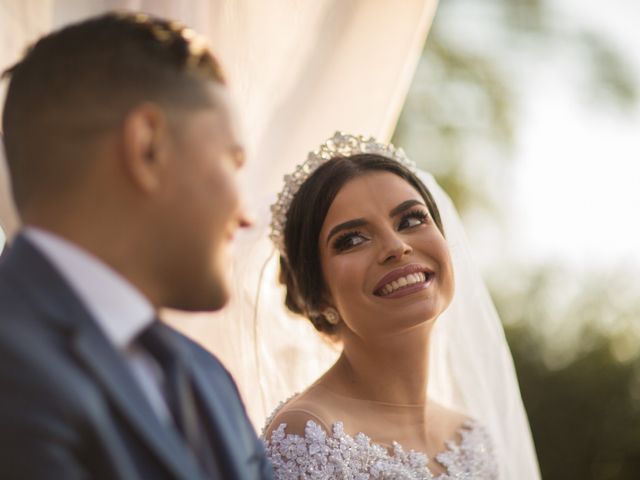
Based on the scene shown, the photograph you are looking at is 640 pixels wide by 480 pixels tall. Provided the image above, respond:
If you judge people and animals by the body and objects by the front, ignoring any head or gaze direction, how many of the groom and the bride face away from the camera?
0

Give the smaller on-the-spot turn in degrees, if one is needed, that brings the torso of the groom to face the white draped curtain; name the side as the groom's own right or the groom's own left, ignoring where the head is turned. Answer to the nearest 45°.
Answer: approximately 135° to the groom's own left

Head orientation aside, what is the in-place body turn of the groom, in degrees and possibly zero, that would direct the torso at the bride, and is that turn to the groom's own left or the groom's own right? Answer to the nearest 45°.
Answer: approximately 90° to the groom's own left

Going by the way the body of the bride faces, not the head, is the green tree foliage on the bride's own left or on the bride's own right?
on the bride's own left

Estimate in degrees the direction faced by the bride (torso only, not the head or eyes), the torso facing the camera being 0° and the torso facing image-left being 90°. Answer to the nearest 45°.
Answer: approximately 315°

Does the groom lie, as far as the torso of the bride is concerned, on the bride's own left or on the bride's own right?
on the bride's own right
